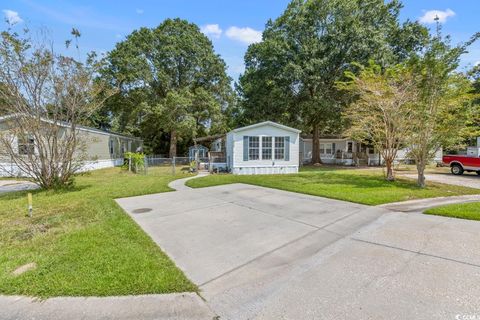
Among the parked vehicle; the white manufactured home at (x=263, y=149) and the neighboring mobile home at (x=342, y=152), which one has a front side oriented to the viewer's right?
the parked vehicle

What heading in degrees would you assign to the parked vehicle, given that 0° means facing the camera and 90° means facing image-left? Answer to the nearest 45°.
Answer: approximately 270°

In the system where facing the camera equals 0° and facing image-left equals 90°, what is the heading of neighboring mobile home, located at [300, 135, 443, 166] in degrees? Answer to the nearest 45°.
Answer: approximately 0°

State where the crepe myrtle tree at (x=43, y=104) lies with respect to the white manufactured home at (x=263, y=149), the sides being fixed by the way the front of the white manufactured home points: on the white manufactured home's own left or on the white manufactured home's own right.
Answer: on the white manufactured home's own right

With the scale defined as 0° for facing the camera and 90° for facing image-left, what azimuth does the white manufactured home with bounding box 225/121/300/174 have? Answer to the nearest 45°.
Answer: approximately 0°

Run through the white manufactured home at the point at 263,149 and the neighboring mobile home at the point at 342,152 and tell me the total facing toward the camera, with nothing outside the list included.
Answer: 2

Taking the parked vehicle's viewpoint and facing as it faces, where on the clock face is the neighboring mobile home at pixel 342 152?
The neighboring mobile home is roughly at 7 o'clock from the parked vehicle.

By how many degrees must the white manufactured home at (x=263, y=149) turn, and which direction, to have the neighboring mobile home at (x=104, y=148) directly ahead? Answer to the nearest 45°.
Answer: approximately 90° to its right
